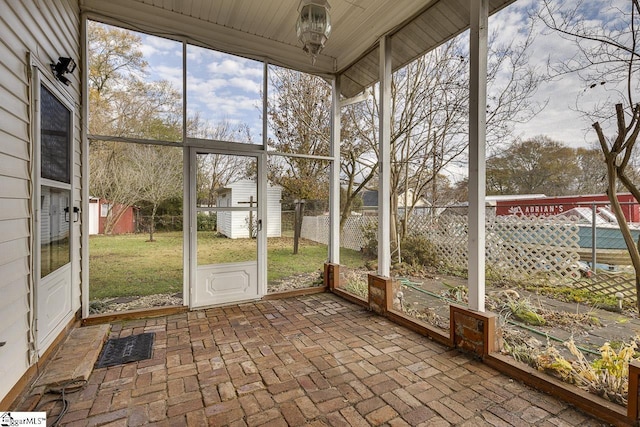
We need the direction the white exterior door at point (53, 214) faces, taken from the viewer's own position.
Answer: facing the viewer and to the right of the viewer

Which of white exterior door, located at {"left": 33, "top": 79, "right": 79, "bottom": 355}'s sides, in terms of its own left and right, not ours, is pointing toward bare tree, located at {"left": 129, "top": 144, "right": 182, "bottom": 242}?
left

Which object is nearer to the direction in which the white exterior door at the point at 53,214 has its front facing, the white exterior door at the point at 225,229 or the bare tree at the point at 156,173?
the white exterior door

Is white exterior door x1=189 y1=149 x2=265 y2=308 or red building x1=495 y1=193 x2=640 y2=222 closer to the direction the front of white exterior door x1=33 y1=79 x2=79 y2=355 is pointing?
the red building

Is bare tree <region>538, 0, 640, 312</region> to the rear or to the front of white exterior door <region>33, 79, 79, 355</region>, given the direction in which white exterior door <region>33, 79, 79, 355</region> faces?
to the front

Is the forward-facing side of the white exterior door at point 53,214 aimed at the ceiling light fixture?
yes

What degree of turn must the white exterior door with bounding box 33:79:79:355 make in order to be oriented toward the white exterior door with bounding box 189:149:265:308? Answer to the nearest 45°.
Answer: approximately 45° to its left

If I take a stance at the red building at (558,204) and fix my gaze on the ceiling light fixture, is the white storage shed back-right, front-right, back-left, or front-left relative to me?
front-right

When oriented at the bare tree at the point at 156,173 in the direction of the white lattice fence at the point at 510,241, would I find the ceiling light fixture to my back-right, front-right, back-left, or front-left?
front-right

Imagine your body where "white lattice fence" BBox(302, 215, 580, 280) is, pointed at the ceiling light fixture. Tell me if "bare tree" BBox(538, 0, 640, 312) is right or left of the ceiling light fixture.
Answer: left

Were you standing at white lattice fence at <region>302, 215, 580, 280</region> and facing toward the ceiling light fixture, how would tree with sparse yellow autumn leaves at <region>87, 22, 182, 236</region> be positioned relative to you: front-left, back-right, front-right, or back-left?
back-right

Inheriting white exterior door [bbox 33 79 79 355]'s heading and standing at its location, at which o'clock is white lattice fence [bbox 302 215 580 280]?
The white lattice fence is roughly at 11 o'clock from the white exterior door.

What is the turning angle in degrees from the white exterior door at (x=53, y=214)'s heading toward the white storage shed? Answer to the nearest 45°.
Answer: approximately 45° to its left
